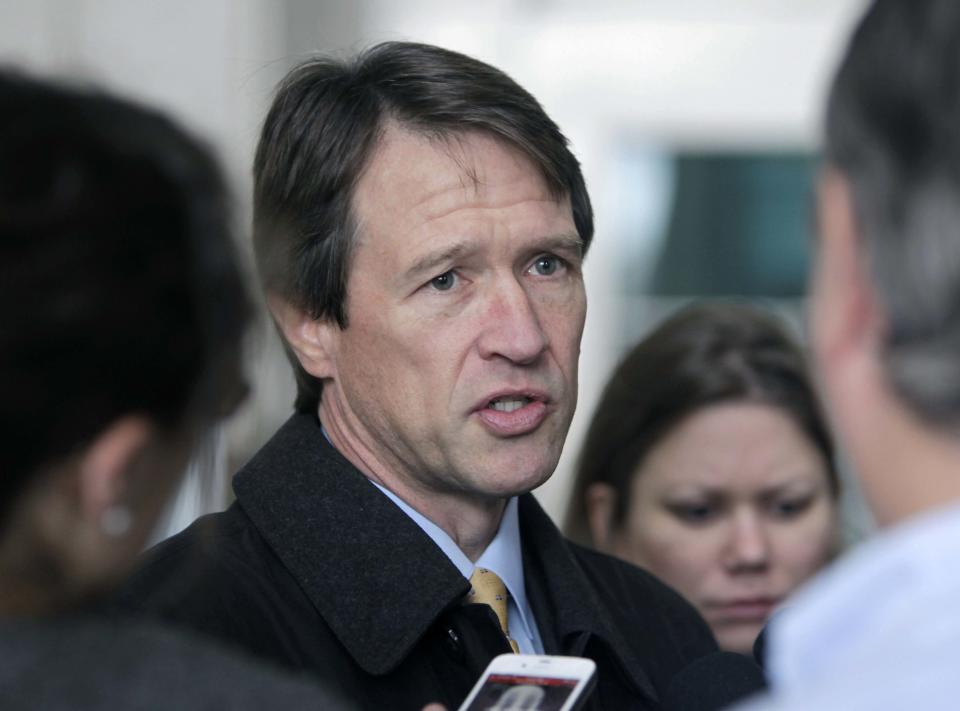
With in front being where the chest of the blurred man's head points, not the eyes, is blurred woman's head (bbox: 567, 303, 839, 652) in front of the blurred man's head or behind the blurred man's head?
in front

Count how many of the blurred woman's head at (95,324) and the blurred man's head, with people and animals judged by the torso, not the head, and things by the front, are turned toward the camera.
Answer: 0

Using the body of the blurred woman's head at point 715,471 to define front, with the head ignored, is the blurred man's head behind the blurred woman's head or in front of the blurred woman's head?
in front

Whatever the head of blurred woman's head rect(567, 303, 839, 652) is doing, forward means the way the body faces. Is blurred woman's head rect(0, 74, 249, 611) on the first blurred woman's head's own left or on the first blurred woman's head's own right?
on the first blurred woman's head's own right

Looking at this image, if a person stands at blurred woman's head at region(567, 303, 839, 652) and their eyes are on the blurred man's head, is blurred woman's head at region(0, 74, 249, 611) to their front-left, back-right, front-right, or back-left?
front-right

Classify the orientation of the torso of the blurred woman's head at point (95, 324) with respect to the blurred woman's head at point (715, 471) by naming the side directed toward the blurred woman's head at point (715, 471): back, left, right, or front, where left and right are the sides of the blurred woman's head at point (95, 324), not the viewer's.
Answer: front

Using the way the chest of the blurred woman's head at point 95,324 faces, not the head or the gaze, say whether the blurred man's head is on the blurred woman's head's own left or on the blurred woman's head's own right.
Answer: on the blurred woman's head's own right

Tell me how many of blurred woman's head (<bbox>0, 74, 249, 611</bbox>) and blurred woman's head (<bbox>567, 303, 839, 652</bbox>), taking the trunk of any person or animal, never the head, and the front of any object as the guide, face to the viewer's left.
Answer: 0

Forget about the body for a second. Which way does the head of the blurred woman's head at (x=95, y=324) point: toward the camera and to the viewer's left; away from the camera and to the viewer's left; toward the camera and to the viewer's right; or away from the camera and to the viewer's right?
away from the camera and to the viewer's right

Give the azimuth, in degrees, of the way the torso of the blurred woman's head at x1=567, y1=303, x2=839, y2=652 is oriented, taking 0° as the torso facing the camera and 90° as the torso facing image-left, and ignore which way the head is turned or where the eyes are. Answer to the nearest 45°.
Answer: approximately 315°

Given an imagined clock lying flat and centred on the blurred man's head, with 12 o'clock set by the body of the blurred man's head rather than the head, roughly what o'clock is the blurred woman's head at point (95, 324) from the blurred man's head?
The blurred woman's head is roughly at 10 o'clock from the blurred man's head.

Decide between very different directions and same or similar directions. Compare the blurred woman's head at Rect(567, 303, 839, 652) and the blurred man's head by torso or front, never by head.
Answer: very different directions

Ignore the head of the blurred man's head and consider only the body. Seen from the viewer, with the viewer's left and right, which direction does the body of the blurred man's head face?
facing away from the viewer and to the left of the viewer

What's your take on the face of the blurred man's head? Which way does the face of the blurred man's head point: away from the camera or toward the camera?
away from the camera

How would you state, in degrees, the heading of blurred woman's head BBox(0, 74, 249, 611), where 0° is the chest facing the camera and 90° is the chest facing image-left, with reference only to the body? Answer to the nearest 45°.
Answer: approximately 225°
